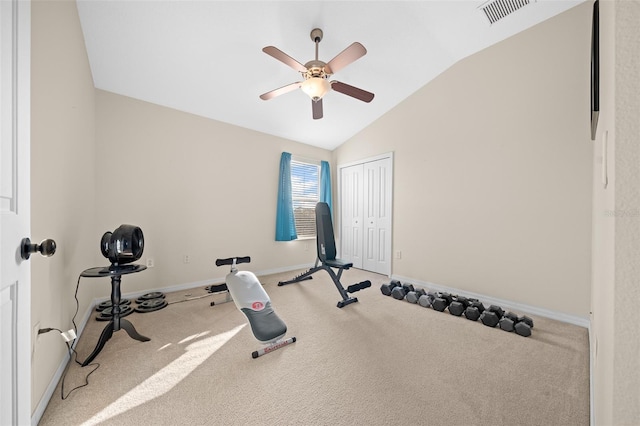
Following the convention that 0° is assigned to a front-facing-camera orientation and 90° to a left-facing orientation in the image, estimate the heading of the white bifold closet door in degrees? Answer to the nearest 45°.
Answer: approximately 45°

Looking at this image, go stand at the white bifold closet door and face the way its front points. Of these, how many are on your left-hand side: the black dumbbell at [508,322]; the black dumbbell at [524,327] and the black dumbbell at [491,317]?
3

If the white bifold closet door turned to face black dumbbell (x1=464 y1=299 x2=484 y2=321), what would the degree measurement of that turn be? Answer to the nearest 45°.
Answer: approximately 90° to its left

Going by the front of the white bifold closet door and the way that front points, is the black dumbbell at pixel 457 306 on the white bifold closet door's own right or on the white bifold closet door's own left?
on the white bifold closet door's own left

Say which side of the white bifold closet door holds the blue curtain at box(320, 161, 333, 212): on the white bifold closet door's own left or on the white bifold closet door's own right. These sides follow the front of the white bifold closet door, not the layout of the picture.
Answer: on the white bifold closet door's own right

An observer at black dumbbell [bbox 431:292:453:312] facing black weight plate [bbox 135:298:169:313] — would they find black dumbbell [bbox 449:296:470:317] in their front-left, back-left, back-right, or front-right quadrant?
back-left

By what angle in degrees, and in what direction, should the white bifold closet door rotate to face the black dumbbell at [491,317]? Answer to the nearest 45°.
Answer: approximately 90° to its left

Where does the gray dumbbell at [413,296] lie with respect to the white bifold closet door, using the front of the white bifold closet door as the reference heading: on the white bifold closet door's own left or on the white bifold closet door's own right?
on the white bifold closet door's own left
